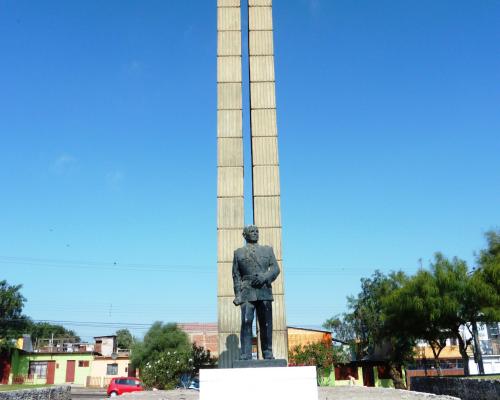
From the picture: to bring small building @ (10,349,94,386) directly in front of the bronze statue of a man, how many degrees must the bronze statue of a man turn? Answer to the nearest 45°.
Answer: approximately 135° to its right

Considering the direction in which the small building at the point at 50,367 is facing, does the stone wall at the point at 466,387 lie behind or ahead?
ahead

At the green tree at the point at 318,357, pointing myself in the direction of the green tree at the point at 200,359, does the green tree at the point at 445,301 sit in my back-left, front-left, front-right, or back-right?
back-left

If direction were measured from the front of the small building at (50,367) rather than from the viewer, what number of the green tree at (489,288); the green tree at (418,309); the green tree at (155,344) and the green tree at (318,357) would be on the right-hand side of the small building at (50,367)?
0

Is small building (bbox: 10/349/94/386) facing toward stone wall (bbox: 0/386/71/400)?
yes

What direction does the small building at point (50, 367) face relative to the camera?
toward the camera

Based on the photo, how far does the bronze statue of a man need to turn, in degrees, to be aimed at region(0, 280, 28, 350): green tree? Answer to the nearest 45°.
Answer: approximately 135° to its right

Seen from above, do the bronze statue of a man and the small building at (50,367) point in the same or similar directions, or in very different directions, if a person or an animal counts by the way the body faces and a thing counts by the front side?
same or similar directions

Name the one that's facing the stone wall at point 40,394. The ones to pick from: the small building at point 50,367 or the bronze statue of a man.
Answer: the small building

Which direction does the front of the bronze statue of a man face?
toward the camera

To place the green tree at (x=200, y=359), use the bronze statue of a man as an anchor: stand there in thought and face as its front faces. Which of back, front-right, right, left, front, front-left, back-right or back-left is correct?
back

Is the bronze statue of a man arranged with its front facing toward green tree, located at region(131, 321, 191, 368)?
no

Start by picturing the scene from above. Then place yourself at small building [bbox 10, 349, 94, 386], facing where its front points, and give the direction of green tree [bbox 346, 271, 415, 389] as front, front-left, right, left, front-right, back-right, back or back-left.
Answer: front-left

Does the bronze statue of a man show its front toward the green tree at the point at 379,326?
no
